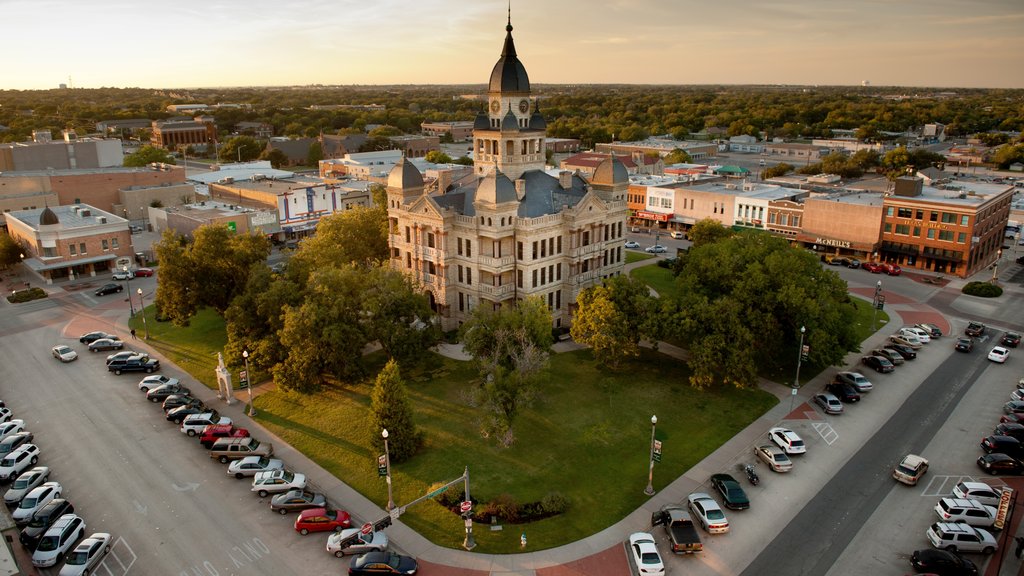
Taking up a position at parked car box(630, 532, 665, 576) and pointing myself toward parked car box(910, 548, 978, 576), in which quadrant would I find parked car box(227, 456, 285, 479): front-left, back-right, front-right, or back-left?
back-left

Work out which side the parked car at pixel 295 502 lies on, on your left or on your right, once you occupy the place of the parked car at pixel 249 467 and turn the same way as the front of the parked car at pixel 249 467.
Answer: on your right

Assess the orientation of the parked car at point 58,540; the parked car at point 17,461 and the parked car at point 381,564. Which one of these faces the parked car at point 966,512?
the parked car at point 381,564

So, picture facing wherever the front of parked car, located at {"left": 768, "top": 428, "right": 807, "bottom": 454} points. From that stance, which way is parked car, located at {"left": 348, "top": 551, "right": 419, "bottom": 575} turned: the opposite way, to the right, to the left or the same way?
to the right

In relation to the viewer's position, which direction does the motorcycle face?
facing away from the viewer and to the left of the viewer

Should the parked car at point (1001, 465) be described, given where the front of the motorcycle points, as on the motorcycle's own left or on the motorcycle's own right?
on the motorcycle's own right

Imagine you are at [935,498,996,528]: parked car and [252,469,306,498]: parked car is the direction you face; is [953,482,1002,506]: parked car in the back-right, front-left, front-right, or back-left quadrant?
back-right

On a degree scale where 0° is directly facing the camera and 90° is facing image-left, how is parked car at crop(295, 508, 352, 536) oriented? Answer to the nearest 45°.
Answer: approximately 270°

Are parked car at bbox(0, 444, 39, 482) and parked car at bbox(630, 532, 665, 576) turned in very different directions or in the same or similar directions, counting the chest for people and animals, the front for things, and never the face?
very different directions

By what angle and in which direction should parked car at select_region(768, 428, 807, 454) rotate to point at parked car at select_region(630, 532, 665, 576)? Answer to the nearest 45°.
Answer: approximately 135° to its left

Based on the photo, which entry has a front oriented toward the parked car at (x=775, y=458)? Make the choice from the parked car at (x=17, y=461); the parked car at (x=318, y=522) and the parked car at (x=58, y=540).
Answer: the parked car at (x=318, y=522)

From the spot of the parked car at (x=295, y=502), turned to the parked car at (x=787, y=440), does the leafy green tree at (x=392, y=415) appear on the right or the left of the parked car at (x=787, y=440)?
left

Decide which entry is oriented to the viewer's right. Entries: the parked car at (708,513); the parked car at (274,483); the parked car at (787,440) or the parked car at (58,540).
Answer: the parked car at (274,483)

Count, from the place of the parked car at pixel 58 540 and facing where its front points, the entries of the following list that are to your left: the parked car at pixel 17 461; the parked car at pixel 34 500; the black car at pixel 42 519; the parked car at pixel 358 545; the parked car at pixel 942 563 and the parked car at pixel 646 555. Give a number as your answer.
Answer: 3
